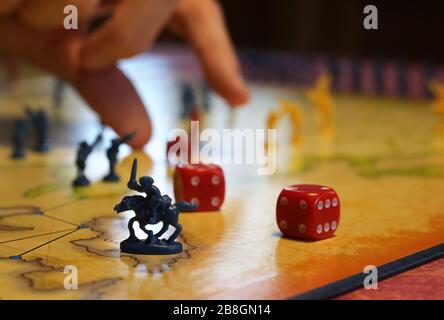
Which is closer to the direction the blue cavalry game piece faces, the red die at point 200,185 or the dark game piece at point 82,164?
the dark game piece

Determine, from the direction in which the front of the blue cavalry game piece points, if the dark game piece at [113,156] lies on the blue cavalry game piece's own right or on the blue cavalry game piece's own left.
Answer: on the blue cavalry game piece's own right

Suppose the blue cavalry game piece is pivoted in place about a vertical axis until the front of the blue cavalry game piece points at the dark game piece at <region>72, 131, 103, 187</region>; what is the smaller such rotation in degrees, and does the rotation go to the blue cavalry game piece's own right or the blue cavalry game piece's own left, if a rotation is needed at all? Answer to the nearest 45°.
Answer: approximately 90° to the blue cavalry game piece's own right

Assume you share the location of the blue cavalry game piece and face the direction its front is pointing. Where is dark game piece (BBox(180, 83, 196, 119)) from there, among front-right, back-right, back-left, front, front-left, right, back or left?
right

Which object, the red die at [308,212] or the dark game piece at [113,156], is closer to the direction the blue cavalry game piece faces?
the dark game piece

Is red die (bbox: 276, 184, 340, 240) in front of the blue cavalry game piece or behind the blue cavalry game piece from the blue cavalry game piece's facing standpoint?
behind

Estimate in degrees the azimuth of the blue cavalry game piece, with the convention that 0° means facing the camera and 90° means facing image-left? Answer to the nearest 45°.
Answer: approximately 90°
